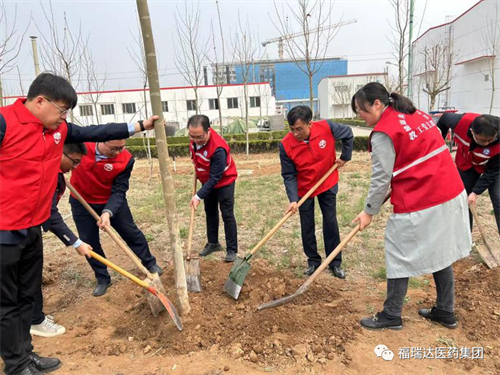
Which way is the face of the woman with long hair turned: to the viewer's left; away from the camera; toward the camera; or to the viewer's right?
to the viewer's left

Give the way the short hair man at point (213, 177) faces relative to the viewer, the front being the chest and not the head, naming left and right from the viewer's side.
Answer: facing the viewer and to the left of the viewer

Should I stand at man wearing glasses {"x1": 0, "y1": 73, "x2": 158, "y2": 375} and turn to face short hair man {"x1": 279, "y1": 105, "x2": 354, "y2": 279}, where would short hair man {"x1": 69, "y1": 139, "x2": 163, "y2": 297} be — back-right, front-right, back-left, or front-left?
front-left

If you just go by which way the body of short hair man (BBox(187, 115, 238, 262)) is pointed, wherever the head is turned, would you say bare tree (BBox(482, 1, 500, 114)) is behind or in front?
behind

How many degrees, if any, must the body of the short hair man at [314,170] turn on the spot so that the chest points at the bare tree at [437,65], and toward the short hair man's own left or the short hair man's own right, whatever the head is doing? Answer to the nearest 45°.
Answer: approximately 180°

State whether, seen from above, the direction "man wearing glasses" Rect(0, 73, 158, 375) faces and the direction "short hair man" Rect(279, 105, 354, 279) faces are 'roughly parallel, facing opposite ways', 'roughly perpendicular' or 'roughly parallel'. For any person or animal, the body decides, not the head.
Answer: roughly perpendicular

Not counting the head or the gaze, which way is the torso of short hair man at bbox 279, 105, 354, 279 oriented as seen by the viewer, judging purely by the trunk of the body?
toward the camera

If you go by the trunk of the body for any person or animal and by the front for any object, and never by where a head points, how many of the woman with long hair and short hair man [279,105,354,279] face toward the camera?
1

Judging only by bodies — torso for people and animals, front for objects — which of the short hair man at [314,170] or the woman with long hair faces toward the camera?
the short hair man

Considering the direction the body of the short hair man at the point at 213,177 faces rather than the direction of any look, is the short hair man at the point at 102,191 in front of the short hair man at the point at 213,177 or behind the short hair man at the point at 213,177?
in front

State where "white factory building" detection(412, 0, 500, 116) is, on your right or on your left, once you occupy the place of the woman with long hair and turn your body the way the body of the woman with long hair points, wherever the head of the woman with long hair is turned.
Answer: on your right

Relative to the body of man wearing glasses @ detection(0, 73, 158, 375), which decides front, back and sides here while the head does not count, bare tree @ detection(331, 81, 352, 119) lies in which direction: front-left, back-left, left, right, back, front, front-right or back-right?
left

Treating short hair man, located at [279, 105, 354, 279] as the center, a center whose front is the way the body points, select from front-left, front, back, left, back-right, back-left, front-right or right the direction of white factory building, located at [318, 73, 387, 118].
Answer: back

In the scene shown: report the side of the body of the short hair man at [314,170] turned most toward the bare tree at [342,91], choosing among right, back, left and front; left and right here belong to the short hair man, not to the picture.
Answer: back

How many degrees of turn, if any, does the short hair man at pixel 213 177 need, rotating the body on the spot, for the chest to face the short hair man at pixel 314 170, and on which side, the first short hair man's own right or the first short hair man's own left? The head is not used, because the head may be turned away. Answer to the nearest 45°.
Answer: approximately 90° to the first short hair man's own left

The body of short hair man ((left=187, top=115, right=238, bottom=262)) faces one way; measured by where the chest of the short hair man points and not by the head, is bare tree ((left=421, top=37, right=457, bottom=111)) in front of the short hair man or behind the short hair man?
behind
